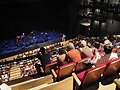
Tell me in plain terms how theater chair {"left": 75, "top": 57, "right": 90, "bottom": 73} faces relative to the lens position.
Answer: facing away from the viewer and to the left of the viewer

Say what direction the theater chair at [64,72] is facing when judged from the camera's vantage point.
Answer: facing away from the viewer and to the left of the viewer

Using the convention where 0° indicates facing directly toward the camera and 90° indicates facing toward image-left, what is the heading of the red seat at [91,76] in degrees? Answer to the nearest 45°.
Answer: approximately 135°

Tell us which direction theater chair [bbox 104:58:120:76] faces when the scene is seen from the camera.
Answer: facing away from the viewer and to the left of the viewer

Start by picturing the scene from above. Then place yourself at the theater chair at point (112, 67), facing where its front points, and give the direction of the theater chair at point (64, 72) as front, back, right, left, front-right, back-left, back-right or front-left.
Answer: front-left

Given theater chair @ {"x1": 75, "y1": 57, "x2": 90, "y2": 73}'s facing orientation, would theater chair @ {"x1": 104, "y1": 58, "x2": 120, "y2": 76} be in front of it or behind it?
behind
